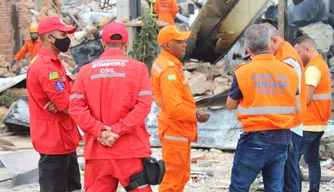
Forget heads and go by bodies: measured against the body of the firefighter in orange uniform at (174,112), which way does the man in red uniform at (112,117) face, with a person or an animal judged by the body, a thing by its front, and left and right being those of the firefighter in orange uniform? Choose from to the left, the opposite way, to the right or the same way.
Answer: to the left

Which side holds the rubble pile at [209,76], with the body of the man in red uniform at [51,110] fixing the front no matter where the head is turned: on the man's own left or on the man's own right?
on the man's own left

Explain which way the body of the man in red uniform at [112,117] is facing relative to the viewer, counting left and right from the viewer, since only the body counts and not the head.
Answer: facing away from the viewer

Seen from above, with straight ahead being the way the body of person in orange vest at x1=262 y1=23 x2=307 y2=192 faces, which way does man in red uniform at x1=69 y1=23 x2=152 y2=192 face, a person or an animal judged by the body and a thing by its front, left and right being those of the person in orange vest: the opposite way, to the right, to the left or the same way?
to the right

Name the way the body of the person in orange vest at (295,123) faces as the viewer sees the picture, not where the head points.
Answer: to the viewer's left

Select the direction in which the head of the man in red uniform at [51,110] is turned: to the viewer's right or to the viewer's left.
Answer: to the viewer's right

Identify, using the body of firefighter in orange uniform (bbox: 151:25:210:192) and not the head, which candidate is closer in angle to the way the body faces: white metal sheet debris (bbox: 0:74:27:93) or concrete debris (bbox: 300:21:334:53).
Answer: the concrete debris

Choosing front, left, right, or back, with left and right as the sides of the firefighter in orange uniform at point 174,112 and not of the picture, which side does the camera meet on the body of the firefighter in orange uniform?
right

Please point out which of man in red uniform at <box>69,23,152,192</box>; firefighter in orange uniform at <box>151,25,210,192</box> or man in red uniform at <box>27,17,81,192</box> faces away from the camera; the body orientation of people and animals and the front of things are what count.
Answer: man in red uniform at <box>69,23,152,192</box>

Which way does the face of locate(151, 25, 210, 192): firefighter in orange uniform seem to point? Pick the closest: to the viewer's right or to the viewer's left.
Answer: to the viewer's right

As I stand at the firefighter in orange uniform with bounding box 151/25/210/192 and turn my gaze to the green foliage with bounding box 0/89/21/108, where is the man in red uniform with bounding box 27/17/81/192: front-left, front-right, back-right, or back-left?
front-left

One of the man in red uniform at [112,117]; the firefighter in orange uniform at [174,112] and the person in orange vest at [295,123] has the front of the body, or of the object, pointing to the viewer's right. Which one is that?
the firefighter in orange uniform at [174,112]

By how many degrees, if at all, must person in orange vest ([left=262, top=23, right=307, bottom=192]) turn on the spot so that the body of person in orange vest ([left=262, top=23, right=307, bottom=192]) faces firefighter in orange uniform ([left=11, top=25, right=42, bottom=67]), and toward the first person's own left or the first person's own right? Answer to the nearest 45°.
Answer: approximately 45° to the first person's own right

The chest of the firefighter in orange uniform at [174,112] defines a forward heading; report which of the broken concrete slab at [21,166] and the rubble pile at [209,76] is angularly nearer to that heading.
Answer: the rubble pile

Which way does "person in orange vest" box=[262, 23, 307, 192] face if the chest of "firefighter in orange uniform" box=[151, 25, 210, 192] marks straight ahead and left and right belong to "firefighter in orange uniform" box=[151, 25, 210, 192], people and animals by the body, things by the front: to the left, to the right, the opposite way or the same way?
the opposite way
